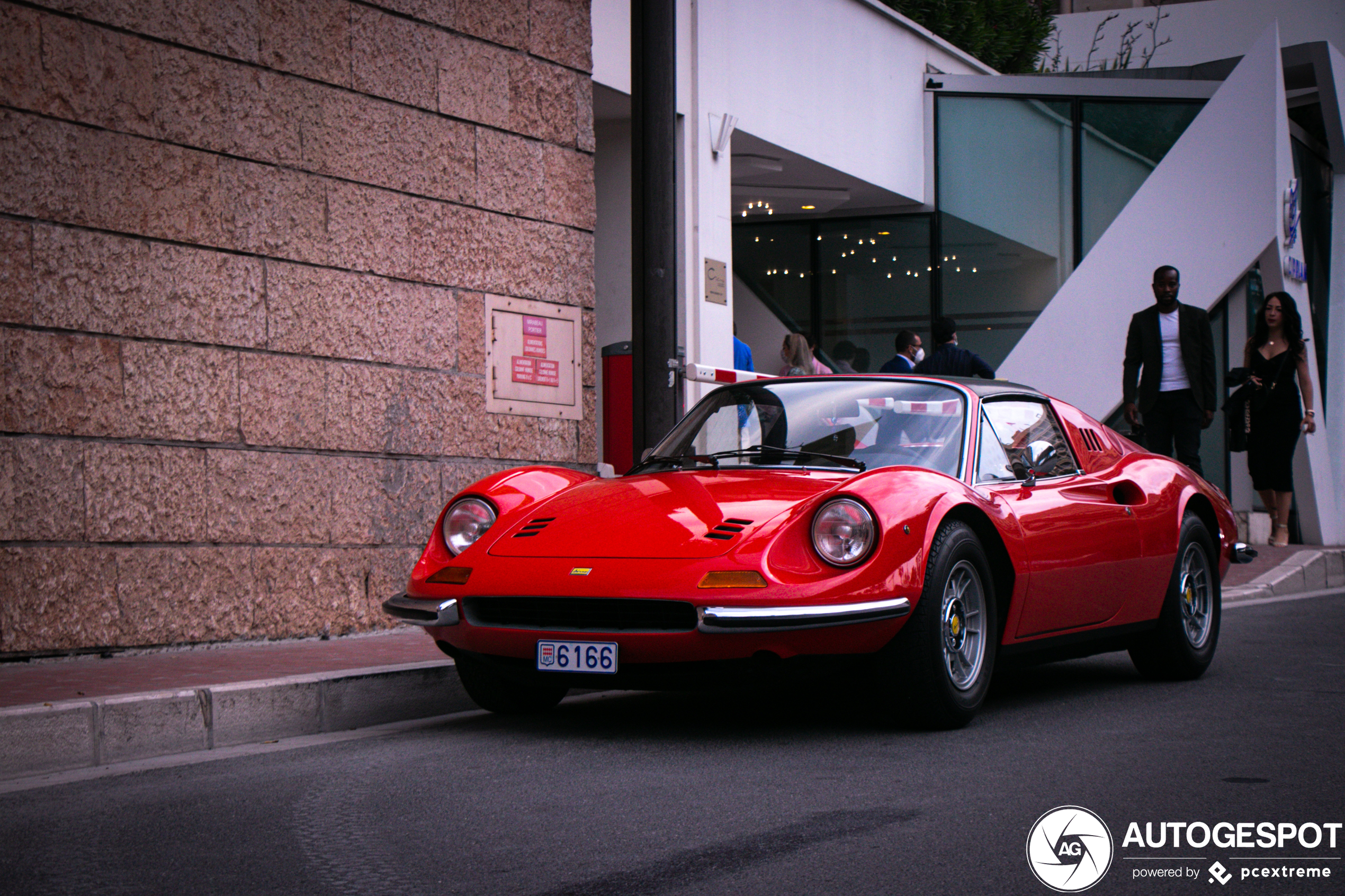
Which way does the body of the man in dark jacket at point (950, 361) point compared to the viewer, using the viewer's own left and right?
facing away from the viewer

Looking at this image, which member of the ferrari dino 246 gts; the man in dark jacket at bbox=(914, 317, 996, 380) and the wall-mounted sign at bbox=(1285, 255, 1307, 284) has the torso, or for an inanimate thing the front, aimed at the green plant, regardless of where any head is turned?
the man in dark jacket

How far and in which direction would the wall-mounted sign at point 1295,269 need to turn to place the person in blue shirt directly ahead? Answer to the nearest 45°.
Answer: approximately 90° to its right

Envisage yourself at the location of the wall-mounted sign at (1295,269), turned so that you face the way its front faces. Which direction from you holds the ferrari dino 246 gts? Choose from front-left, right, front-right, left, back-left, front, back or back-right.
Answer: front-right

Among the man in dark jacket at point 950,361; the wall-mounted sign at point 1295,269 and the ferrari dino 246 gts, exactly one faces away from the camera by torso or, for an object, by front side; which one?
the man in dark jacket

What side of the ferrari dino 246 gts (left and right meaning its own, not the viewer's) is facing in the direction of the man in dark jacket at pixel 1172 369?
back

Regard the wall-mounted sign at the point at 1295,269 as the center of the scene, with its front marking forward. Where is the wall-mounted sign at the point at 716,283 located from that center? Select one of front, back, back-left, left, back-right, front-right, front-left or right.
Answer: right

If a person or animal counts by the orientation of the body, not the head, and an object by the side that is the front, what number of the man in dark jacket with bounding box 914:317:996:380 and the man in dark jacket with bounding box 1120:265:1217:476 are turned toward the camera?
1
